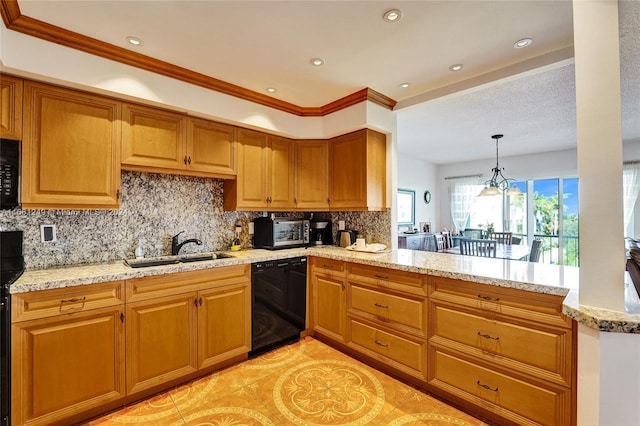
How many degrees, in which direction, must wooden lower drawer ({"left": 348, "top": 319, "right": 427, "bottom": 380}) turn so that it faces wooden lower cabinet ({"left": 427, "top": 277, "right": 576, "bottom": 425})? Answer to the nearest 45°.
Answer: approximately 90° to its left

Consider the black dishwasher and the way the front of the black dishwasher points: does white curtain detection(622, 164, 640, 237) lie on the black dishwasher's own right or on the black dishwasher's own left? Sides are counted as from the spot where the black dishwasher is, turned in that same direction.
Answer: on the black dishwasher's own left

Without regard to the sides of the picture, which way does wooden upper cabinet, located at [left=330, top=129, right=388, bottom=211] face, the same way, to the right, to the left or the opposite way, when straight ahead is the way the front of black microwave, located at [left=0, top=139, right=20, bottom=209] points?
to the right

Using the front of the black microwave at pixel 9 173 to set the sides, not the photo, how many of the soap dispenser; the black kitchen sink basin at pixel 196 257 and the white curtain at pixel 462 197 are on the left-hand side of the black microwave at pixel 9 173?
3

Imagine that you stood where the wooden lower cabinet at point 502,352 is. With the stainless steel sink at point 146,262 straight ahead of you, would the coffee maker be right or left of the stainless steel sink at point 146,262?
right

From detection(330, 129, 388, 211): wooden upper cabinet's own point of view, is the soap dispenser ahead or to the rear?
ahead
